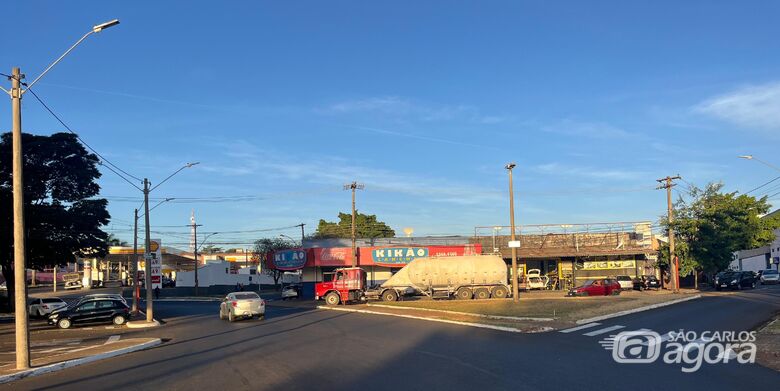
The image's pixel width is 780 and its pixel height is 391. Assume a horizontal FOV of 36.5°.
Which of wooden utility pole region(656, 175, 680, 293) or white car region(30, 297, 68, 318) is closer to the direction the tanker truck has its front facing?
the white car

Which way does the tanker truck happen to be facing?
to the viewer's left

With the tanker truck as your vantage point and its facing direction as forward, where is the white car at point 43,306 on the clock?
The white car is roughly at 12 o'clock from the tanker truck.

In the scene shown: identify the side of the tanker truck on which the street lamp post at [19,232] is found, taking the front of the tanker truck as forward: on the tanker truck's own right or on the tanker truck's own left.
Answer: on the tanker truck's own left

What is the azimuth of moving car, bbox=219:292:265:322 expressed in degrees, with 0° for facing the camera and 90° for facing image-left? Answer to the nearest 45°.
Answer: approximately 135°

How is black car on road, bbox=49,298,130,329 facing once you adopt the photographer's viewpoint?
facing to the left of the viewer

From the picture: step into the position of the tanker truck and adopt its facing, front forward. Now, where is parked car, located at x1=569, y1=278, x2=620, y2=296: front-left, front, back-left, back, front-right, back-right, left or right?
back

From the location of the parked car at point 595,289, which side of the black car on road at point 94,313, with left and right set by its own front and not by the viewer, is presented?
back

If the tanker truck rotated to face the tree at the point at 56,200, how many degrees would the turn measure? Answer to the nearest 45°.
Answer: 0° — it already faces it

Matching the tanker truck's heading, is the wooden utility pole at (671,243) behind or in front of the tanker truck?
behind

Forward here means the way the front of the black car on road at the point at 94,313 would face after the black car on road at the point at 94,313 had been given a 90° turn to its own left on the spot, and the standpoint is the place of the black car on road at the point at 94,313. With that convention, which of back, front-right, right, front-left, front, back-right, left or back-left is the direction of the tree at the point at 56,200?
back

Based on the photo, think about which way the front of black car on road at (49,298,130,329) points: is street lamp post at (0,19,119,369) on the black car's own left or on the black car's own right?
on the black car's own left

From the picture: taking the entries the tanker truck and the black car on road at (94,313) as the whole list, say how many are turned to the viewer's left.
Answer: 2

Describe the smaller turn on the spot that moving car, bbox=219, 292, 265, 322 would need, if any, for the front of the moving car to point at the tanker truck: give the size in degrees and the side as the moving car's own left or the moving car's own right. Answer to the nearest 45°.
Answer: approximately 90° to the moving car's own right
